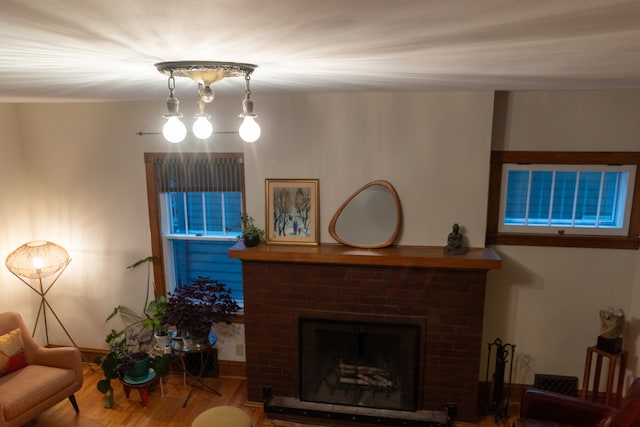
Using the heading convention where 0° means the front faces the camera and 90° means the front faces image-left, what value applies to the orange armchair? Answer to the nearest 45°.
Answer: approximately 315°

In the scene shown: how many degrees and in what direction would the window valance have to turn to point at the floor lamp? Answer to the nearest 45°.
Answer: approximately 90° to its right

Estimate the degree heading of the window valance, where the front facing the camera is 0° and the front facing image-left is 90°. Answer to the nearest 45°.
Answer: approximately 0°

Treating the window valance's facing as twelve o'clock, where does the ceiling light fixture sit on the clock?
The ceiling light fixture is roughly at 12 o'clock from the window valance.

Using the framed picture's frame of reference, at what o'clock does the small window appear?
The small window is roughly at 9 o'clock from the framed picture.

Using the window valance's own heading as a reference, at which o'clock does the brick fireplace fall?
The brick fireplace is roughly at 10 o'clock from the window valance.

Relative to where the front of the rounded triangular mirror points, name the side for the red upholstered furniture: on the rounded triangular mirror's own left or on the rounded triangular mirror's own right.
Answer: on the rounded triangular mirror's own left

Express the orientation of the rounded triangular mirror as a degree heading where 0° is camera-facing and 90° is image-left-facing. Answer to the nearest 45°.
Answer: approximately 0°

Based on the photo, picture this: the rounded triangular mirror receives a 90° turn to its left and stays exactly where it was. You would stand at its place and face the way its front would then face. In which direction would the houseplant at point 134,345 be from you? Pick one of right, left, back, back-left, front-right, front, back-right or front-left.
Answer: back
